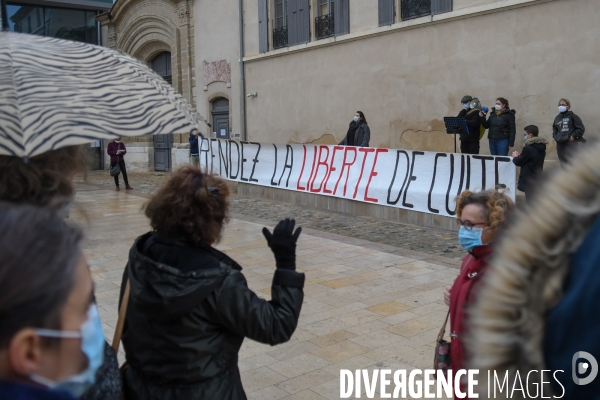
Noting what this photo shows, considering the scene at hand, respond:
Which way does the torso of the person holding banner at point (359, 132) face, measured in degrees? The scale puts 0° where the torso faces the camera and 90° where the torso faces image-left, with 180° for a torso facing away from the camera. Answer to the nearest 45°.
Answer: approximately 45°

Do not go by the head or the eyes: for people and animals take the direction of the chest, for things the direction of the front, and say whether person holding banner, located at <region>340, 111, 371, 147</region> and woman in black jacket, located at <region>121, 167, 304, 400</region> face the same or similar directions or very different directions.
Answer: very different directions

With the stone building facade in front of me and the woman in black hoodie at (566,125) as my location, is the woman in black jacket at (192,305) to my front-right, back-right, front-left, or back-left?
back-left

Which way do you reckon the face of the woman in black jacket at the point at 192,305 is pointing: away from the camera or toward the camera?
away from the camera

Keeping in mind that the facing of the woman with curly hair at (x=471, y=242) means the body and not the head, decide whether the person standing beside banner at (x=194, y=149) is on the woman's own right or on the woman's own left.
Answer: on the woman's own right

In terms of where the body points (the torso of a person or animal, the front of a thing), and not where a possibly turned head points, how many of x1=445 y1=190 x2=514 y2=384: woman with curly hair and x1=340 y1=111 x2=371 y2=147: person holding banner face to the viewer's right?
0

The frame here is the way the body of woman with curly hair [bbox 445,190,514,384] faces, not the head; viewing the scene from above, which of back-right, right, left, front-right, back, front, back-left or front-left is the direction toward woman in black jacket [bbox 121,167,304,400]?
front

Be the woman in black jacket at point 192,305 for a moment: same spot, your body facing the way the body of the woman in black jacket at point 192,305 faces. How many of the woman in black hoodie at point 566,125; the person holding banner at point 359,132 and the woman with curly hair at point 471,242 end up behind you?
0

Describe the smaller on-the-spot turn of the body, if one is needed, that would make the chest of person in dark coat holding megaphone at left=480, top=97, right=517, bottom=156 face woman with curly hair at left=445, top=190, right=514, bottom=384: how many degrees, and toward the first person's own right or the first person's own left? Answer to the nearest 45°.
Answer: approximately 45° to the first person's own left

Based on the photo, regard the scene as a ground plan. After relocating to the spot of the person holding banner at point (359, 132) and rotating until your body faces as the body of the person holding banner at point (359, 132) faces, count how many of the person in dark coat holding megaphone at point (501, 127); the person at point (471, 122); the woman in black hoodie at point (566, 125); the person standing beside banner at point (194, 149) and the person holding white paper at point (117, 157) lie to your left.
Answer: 3

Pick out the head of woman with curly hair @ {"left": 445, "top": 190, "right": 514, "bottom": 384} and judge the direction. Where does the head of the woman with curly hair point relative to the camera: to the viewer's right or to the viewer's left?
to the viewer's left

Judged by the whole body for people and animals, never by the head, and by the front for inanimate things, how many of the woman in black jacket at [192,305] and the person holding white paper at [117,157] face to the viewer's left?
0

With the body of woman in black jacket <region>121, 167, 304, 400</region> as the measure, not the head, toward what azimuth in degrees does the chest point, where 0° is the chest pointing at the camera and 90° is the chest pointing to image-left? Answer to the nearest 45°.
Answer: approximately 225°

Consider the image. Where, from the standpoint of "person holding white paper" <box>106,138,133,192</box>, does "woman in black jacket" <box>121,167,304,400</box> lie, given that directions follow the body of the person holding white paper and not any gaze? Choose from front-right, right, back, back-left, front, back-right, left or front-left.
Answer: front-right

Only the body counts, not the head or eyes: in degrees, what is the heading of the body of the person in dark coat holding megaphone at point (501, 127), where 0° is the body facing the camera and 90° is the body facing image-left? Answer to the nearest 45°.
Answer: approximately 45°

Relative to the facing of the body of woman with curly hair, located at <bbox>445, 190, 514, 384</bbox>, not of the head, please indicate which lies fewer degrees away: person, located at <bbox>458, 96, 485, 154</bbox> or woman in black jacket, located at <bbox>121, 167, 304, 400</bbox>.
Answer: the woman in black jacket
